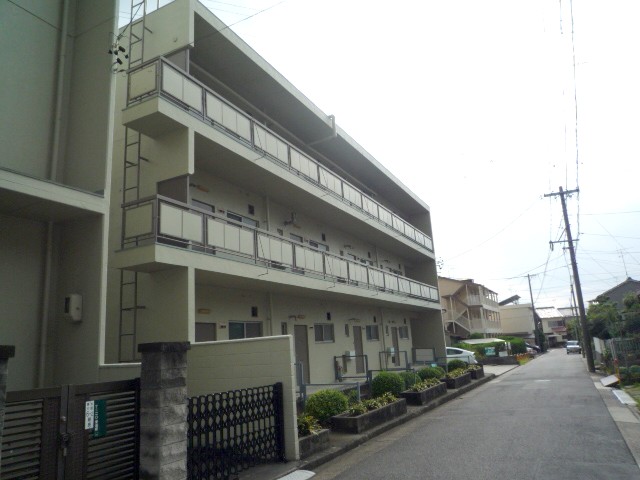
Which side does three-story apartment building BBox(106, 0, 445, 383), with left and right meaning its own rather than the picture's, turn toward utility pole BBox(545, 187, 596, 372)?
left

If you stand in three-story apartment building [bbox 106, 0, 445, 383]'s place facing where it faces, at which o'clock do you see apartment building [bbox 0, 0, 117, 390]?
The apartment building is roughly at 3 o'clock from the three-story apartment building.

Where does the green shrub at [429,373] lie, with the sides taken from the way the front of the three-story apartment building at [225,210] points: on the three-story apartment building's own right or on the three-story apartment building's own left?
on the three-story apartment building's own left

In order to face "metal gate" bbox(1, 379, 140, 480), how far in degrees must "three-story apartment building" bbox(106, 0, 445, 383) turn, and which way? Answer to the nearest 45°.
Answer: approximately 45° to its right

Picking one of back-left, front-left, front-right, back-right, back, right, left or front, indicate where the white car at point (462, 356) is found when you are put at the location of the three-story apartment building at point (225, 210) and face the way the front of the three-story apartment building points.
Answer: left

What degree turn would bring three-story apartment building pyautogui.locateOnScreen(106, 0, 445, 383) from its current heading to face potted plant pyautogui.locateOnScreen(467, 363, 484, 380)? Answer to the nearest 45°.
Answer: approximately 90° to its left
